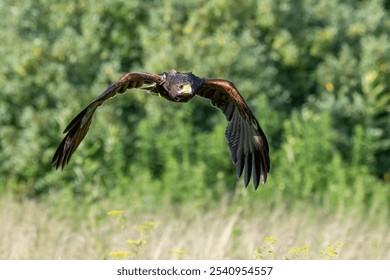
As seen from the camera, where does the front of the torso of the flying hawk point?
toward the camera
